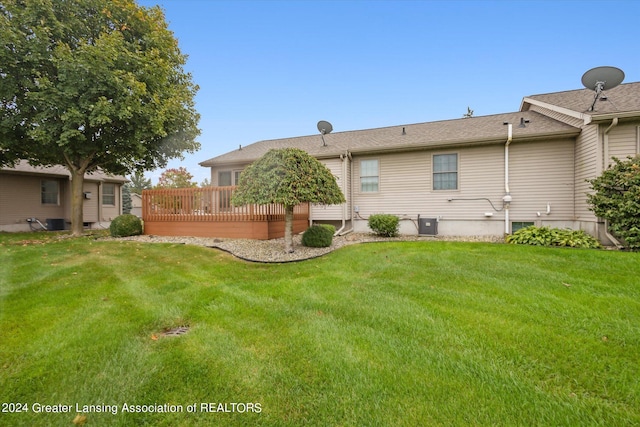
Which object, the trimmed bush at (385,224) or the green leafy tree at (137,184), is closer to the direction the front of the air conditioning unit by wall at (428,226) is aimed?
the trimmed bush

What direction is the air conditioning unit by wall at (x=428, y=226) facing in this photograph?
toward the camera

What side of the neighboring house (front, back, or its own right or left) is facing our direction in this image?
back

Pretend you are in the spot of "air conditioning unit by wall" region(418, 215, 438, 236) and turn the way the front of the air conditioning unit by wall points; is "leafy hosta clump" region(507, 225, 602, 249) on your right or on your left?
on your left

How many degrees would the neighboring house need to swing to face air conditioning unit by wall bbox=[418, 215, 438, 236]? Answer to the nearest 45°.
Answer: approximately 135° to its right

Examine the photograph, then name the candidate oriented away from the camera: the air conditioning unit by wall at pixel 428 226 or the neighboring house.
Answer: the neighboring house
